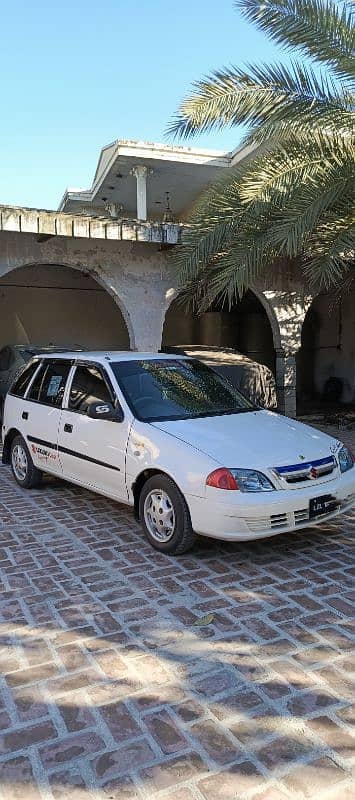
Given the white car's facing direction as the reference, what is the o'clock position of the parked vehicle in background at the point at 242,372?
The parked vehicle in background is roughly at 8 o'clock from the white car.

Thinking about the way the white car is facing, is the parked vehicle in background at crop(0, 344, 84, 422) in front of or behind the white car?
behind

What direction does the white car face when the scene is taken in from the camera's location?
facing the viewer and to the right of the viewer

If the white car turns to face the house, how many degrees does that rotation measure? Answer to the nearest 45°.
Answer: approximately 135° to its left

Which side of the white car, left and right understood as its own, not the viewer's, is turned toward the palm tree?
left
